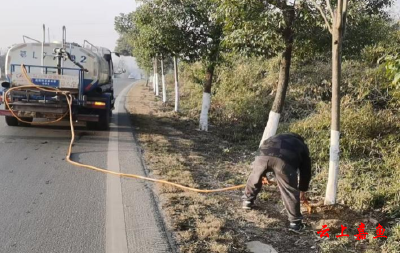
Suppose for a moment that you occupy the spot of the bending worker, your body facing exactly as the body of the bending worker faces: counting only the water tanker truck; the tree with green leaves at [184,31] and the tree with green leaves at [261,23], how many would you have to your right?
0

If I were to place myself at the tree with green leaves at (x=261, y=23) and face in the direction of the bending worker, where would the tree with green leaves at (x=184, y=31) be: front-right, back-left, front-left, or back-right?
back-right

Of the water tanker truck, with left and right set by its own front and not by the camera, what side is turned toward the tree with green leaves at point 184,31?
right

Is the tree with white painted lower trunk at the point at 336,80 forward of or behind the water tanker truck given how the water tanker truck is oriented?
behind

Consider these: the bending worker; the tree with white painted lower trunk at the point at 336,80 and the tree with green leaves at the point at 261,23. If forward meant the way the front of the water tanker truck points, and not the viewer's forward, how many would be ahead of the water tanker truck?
0

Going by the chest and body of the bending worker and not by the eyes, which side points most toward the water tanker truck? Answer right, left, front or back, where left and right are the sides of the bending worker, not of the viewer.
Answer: left

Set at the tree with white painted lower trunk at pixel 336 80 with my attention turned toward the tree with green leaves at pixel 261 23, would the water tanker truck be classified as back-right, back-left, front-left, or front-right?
front-left

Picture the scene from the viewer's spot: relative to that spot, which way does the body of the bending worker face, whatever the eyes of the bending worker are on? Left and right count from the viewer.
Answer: facing away from the viewer and to the right of the viewer

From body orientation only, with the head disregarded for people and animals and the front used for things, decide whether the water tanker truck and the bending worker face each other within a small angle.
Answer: no

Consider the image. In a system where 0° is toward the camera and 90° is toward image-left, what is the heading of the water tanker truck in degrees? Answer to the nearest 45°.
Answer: approximately 180°

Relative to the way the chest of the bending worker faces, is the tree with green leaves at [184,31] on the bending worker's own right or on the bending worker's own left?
on the bending worker's own left

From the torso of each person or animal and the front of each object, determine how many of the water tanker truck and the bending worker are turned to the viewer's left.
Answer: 0

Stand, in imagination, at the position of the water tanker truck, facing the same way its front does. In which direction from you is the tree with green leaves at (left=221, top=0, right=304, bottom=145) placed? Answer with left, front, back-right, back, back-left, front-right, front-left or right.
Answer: back-right
